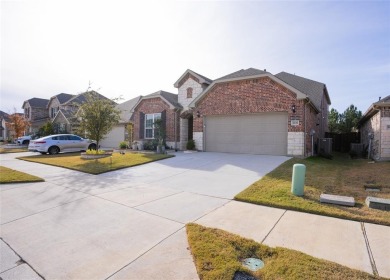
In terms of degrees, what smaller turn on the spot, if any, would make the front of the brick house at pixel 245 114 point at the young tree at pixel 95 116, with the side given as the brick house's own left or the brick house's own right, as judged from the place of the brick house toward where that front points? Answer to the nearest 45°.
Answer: approximately 45° to the brick house's own right

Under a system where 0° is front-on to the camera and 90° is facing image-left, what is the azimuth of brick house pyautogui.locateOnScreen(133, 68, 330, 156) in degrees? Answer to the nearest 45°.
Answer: approximately 45°

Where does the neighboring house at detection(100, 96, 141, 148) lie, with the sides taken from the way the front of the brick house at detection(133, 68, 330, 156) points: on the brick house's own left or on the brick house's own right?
on the brick house's own right

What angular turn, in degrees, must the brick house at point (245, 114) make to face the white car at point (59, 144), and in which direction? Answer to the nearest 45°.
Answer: approximately 45° to its right

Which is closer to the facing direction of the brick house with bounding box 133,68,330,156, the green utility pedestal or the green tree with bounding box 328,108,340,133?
the green utility pedestal

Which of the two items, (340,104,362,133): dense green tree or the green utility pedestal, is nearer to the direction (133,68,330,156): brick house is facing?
the green utility pedestal
